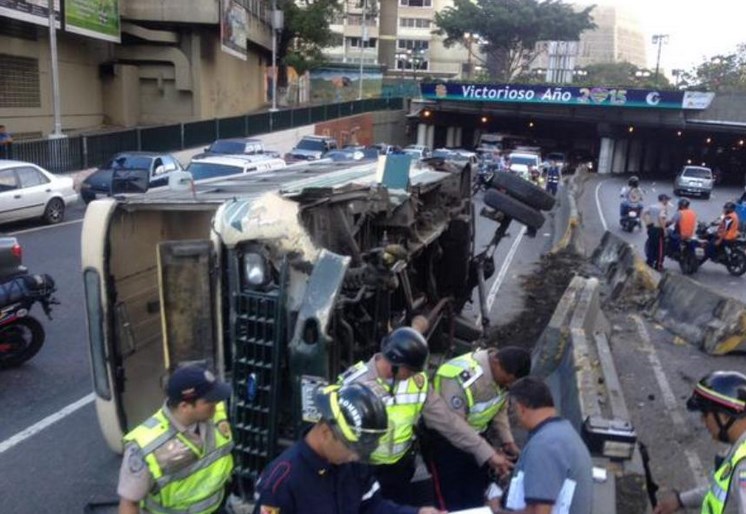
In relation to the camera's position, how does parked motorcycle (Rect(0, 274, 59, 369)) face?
facing to the left of the viewer

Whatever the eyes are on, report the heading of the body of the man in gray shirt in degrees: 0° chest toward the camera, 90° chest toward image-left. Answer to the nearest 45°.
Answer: approximately 135°

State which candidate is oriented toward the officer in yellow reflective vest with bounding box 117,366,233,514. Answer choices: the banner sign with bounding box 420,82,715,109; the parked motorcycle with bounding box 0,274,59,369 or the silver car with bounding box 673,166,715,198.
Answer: the banner sign

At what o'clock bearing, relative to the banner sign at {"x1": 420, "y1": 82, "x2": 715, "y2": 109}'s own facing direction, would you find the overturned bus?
The overturned bus is roughly at 12 o'clock from the banner sign.

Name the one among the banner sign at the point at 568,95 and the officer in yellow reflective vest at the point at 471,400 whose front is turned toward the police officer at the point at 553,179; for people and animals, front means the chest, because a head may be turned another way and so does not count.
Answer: the banner sign

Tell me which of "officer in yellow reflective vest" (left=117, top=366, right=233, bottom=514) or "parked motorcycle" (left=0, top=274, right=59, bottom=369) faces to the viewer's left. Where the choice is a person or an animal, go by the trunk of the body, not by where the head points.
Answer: the parked motorcycle

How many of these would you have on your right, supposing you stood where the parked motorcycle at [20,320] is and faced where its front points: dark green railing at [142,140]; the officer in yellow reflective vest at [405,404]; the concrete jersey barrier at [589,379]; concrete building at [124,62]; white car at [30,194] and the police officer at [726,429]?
3
